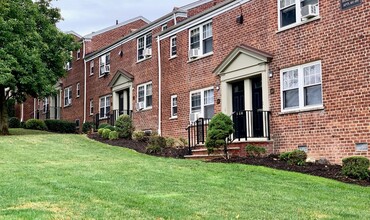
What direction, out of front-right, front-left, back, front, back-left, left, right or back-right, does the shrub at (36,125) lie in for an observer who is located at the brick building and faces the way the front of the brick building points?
right

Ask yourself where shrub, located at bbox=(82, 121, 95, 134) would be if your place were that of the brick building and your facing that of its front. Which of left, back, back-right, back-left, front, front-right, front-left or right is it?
right

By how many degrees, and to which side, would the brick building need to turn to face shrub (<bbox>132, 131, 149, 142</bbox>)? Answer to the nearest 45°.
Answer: approximately 90° to its right

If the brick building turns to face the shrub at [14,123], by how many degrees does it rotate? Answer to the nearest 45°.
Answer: approximately 90° to its right

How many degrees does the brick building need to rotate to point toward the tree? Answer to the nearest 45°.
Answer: approximately 90° to its right

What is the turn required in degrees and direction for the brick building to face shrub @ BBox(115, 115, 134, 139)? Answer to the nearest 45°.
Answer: approximately 90° to its right

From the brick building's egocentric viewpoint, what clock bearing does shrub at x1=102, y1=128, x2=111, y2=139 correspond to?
The shrub is roughly at 3 o'clock from the brick building.
